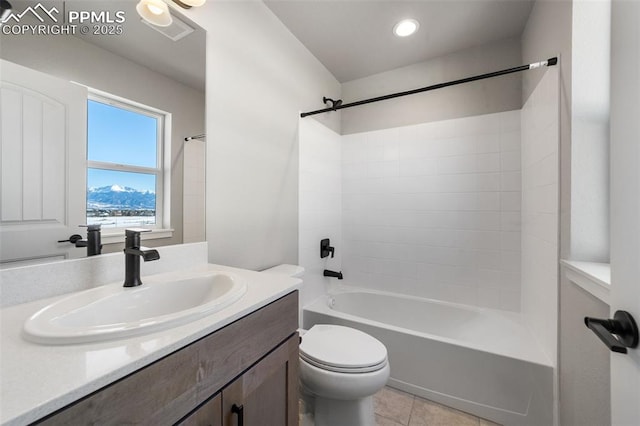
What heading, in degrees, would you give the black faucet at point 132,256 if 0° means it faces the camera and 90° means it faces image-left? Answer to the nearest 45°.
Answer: approximately 315°

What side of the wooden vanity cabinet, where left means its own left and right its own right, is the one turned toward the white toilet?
left

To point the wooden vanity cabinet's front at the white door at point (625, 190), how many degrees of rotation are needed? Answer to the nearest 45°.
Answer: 0° — it already faces it

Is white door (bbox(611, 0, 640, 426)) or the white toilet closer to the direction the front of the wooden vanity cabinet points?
the white door

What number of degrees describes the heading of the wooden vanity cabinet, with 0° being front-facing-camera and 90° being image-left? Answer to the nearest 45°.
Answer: approximately 315°
